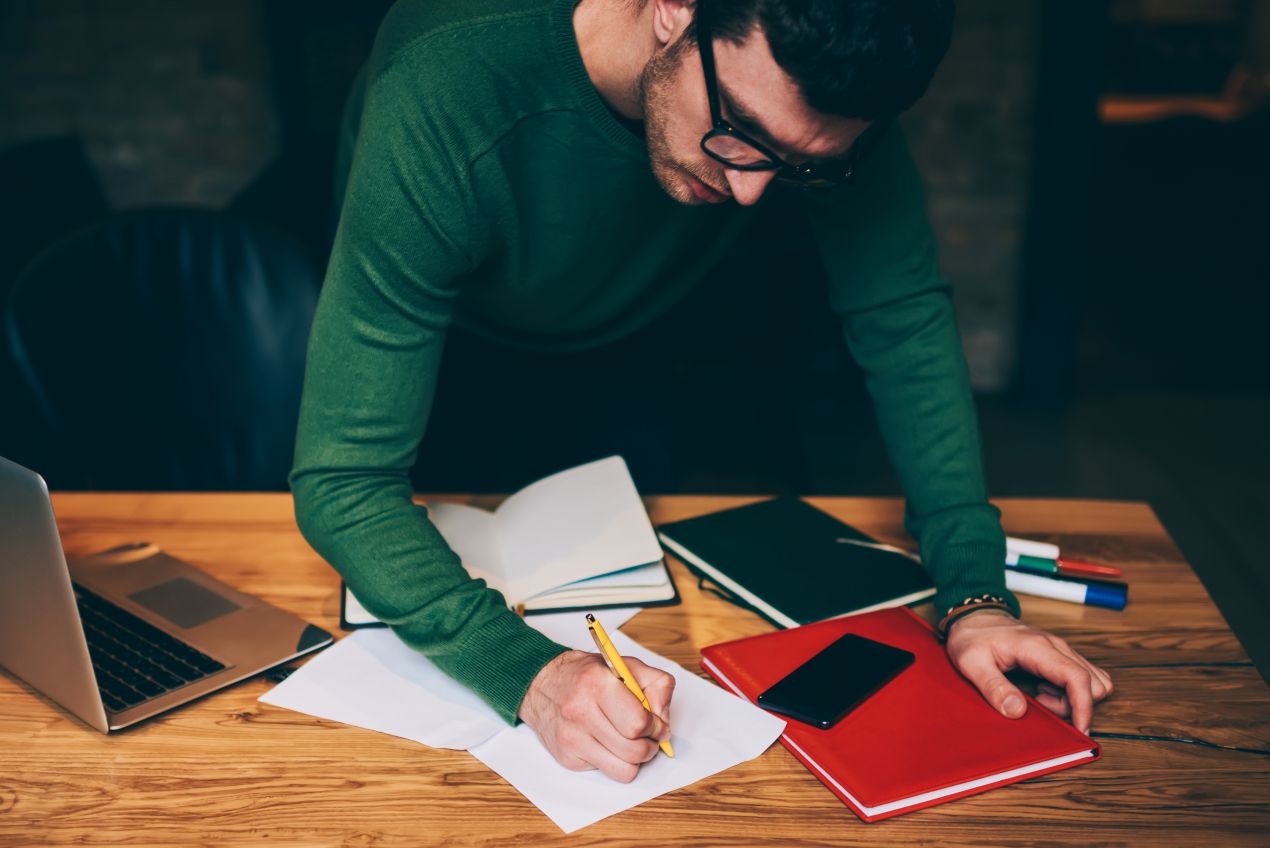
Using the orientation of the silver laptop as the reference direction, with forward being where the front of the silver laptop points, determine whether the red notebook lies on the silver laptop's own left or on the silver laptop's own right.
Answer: on the silver laptop's own right

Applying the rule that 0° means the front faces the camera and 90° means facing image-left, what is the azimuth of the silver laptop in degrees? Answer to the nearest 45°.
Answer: approximately 225°

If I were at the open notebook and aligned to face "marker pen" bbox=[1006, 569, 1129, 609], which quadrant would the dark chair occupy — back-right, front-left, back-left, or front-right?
back-left

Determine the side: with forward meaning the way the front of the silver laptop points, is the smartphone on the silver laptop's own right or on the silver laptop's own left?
on the silver laptop's own right

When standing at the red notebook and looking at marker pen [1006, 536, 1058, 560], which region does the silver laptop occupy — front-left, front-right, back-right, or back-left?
back-left
